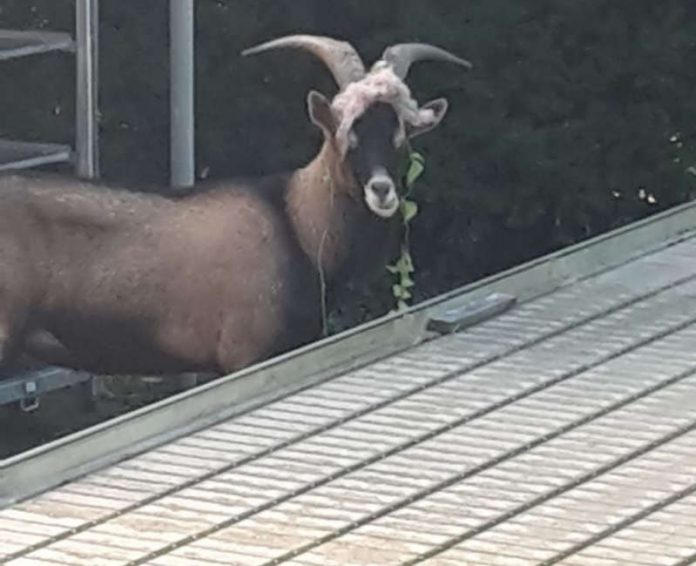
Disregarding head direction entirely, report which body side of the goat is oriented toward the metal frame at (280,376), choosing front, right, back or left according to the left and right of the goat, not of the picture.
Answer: right

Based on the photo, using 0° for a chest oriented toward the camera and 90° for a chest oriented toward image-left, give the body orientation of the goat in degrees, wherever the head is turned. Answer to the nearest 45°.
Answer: approximately 270°
